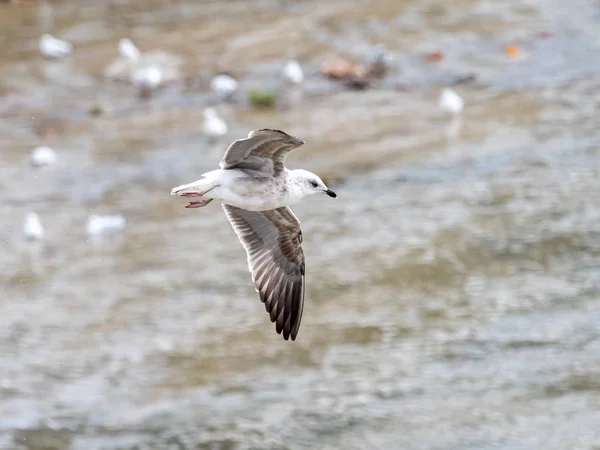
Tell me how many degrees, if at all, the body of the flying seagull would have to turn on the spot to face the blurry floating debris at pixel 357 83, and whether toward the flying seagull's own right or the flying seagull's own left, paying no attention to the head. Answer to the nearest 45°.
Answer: approximately 90° to the flying seagull's own left

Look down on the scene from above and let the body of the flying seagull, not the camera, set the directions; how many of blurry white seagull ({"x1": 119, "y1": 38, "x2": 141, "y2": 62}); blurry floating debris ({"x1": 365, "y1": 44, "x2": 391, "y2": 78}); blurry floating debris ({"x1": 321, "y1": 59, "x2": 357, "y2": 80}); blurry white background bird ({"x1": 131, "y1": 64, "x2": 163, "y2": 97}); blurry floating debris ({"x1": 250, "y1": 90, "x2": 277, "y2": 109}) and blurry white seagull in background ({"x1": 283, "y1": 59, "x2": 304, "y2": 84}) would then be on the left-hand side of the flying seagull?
6

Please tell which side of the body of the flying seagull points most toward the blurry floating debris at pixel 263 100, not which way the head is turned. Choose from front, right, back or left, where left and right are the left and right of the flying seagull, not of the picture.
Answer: left

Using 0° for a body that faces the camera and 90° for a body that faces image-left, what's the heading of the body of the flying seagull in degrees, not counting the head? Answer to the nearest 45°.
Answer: approximately 270°

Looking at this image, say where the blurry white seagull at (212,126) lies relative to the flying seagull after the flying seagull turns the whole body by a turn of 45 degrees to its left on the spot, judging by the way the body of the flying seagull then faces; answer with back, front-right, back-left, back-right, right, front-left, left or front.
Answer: front-left

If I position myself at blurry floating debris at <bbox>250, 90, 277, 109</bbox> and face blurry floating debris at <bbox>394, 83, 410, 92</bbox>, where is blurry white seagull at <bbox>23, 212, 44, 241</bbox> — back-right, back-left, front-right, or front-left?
back-right

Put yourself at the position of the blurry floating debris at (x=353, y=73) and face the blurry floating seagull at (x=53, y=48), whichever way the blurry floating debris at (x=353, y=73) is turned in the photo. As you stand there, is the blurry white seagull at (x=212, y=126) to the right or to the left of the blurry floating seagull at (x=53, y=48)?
left

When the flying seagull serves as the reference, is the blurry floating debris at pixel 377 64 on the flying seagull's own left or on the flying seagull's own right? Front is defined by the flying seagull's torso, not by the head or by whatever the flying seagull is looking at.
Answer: on the flying seagull's own left

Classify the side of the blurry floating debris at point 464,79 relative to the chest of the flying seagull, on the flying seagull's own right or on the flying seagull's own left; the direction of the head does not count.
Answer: on the flying seagull's own left

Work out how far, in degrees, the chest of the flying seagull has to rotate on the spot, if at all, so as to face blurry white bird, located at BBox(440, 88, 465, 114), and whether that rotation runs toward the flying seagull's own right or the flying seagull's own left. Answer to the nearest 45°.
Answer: approximately 90° to the flying seagull's own left

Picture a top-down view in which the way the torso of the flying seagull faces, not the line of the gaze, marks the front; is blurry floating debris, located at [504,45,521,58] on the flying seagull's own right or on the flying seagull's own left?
on the flying seagull's own left
